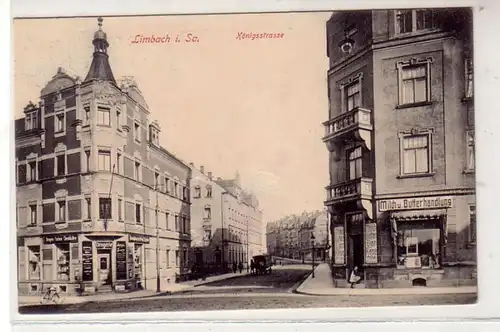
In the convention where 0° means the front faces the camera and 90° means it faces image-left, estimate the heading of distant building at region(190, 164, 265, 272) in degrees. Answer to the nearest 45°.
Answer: approximately 315°

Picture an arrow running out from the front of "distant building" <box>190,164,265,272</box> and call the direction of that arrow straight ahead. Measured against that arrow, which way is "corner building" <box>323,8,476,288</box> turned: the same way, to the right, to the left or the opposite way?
to the right
